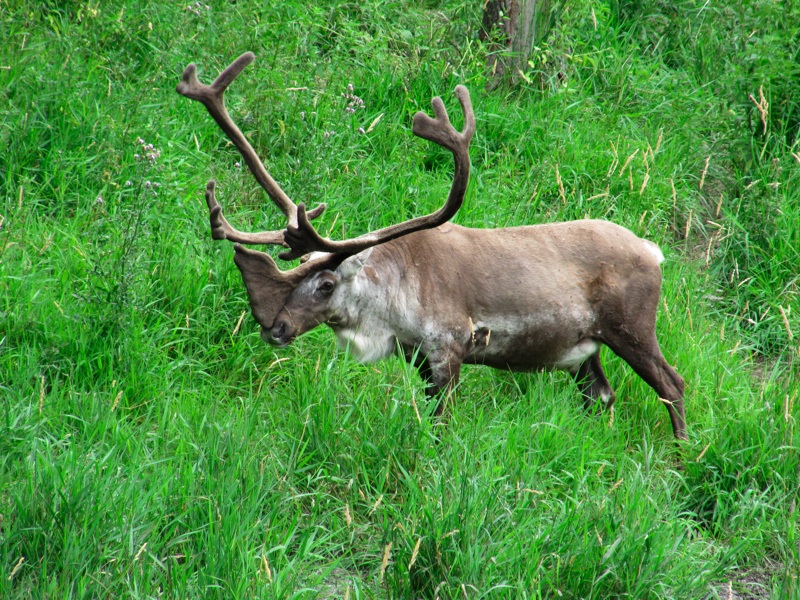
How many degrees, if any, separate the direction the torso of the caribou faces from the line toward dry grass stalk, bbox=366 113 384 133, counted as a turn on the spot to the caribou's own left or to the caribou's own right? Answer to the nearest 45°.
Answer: approximately 90° to the caribou's own right

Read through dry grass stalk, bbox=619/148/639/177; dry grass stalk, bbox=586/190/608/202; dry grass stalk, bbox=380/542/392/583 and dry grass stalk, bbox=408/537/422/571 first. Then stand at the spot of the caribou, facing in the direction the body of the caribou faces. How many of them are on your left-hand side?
2

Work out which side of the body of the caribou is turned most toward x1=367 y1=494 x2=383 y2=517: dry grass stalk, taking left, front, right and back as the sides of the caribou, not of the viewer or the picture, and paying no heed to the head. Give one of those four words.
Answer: left

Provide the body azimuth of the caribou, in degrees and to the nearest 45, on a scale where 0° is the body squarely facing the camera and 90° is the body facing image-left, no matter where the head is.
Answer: approximately 90°

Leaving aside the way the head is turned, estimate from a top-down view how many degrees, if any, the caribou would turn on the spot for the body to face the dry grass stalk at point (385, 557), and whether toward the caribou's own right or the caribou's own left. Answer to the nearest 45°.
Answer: approximately 90° to the caribou's own left

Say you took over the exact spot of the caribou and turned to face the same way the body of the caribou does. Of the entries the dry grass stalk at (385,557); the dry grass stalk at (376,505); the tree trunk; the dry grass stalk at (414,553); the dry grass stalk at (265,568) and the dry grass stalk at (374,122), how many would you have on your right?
2

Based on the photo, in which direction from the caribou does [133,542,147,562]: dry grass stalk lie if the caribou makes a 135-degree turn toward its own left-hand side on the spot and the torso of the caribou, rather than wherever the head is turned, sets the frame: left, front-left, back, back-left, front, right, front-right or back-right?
right

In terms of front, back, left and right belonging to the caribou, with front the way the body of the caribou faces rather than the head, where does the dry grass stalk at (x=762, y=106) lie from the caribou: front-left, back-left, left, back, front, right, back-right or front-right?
back-right

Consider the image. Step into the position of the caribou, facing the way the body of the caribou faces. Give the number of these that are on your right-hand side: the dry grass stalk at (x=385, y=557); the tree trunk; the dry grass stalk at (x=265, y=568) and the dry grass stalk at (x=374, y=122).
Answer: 2

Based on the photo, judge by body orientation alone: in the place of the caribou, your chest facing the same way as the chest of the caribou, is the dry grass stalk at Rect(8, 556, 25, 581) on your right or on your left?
on your left

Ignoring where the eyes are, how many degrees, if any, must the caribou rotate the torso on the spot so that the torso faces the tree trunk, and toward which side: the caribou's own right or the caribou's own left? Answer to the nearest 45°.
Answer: approximately 90° to the caribou's own right

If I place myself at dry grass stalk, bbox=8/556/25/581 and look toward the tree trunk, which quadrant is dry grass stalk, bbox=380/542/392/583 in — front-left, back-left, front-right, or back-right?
front-right

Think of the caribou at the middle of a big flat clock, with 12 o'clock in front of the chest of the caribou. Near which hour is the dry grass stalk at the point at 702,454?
The dry grass stalk is roughly at 7 o'clock from the caribou.

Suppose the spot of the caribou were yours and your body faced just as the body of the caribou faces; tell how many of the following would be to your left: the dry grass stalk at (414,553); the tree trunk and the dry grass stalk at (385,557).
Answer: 2

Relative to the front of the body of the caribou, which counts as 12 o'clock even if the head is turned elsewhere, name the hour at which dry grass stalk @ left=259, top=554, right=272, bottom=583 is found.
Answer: The dry grass stalk is roughly at 10 o'clock from the caribou.
